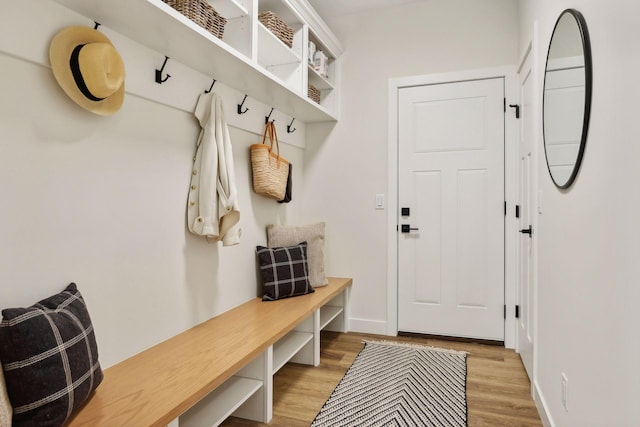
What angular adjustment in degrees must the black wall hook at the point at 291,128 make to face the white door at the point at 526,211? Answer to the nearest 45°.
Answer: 0° — it already faces it

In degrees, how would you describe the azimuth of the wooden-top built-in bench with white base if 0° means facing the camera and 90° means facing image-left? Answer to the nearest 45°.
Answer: approximately 315°

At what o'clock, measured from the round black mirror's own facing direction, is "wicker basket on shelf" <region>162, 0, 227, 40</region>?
The wicker basket on shelf is roughly at 11 o'clock from the round black mirror.

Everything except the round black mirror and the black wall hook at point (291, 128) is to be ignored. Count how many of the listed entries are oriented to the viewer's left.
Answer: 1

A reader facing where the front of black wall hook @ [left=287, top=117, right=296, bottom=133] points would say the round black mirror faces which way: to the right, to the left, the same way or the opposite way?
the opposite way

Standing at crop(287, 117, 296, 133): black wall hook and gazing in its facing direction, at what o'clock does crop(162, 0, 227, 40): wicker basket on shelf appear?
The wicker basket on shelf is roughly at 2 o'clock from the black wall hook.

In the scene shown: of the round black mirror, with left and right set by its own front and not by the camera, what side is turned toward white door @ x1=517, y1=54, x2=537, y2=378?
right

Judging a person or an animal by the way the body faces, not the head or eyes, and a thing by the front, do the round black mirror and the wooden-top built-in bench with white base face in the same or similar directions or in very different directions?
very different directions

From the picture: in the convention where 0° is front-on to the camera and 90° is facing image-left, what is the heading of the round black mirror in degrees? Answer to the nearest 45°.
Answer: approximately 90°

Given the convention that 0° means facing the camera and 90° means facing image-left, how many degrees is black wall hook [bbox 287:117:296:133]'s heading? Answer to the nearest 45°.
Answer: approximately 315°

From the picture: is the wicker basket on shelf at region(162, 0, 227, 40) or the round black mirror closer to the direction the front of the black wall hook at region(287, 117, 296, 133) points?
the round black mirror
